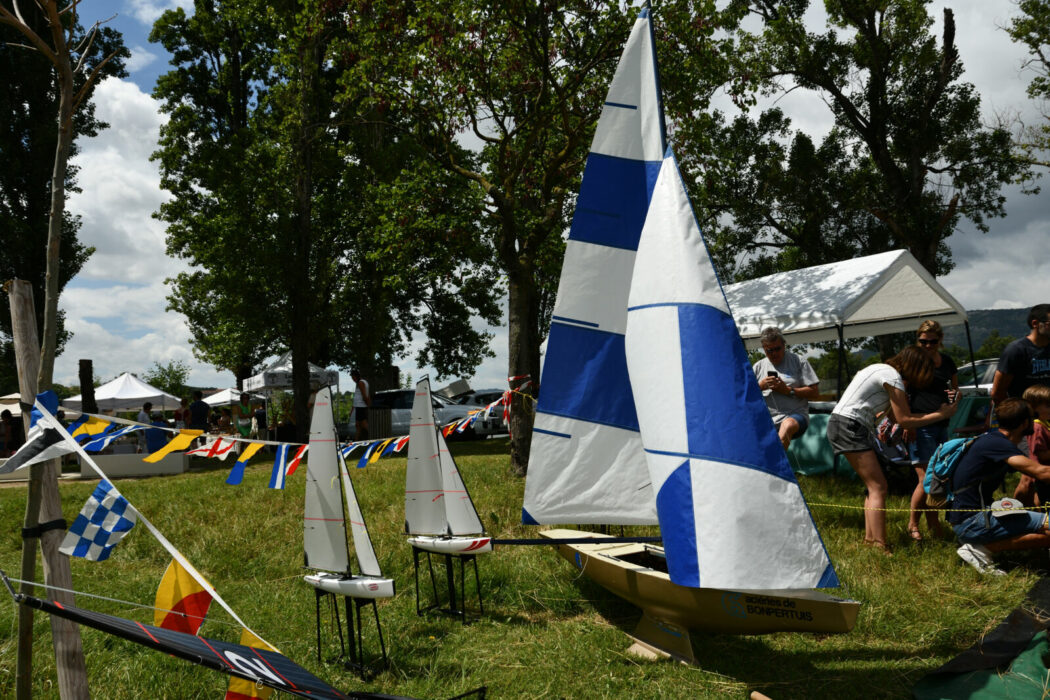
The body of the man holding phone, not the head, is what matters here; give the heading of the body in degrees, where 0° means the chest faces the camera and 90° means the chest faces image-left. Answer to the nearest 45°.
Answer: approximately 45°

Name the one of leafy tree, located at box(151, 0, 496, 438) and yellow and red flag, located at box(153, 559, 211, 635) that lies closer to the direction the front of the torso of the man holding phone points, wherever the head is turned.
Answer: the yellow and red flag

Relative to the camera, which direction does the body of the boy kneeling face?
to the viewer's right

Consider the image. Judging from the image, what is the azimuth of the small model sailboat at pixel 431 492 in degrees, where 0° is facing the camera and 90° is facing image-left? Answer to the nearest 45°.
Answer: approximately 270°

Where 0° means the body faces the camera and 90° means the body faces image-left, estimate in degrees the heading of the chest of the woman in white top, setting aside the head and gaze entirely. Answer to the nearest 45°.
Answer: approximately 270°

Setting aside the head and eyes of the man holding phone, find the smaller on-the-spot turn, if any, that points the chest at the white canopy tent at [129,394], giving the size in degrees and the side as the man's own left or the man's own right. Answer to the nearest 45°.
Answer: approximately 90° to the man's own right

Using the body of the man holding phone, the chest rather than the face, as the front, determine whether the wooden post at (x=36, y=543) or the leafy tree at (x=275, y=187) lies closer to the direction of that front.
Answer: the wooden post

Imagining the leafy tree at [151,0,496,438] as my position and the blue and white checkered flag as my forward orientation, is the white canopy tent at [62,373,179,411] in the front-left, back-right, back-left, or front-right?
back-right

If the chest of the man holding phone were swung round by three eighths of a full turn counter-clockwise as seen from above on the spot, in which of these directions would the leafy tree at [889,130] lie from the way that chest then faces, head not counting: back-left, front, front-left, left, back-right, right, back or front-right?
left
